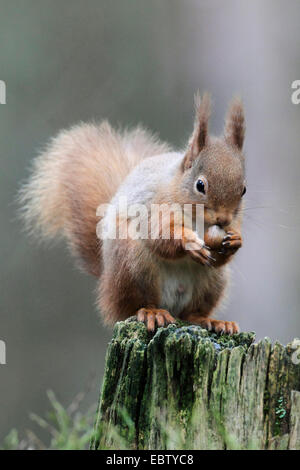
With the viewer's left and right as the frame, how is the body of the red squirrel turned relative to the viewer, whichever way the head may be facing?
facing the viewer and to the right of the viewer
